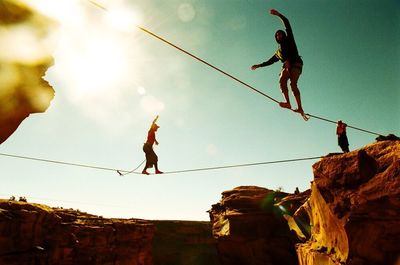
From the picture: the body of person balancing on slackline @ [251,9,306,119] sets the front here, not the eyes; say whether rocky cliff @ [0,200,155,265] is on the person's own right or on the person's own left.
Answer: on the person's own right

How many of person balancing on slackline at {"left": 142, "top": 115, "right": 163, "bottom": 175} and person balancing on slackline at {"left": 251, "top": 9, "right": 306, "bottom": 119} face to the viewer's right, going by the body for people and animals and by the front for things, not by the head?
1

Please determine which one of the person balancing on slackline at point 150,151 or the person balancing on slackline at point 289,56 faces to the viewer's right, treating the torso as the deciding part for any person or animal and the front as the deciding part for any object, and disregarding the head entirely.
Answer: the person balancing on slackline at point 150,151

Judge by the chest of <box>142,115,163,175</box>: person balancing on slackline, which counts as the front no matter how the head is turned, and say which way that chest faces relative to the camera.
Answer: to the viewer's right

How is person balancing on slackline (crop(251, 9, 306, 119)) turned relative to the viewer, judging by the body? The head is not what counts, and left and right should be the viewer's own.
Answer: facing the viewer and to the left of the viewer
